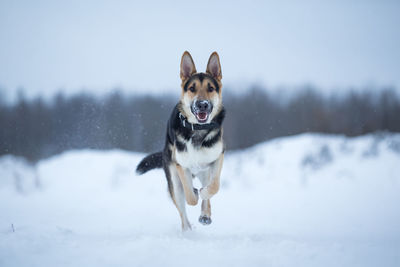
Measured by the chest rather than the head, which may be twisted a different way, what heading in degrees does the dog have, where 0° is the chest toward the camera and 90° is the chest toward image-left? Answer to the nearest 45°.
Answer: approximately 0°
